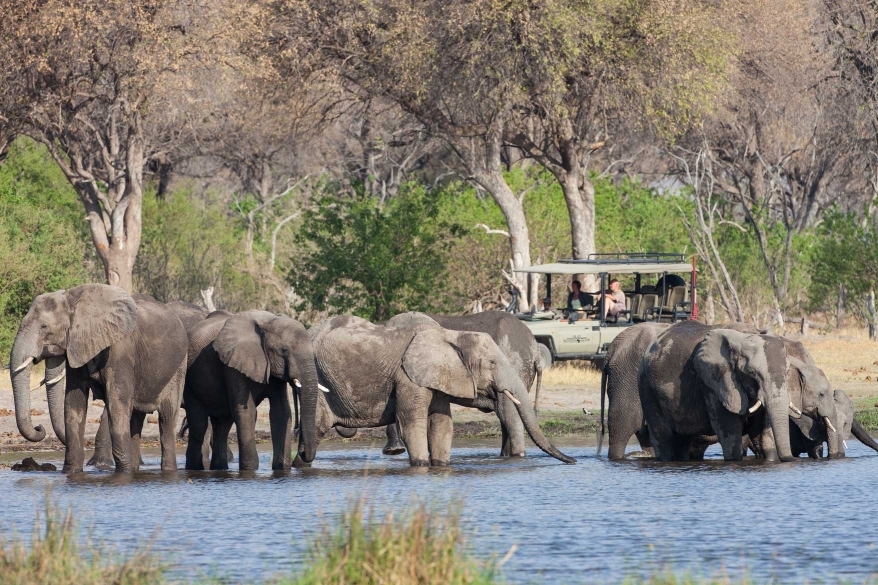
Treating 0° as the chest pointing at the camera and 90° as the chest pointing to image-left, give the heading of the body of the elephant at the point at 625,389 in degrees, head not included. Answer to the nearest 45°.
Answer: approximately 270°

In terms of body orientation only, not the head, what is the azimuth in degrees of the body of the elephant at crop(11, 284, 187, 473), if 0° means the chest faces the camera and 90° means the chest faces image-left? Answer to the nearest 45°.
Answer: approximately 45°

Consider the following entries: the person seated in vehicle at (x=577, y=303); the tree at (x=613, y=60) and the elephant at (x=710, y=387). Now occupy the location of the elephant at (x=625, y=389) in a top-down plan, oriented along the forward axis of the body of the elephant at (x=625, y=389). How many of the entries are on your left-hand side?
2

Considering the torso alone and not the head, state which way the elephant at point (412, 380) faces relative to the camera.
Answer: to the viewer's right

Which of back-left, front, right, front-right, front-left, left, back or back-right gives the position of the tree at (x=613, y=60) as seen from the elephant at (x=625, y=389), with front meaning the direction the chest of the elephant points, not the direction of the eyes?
left

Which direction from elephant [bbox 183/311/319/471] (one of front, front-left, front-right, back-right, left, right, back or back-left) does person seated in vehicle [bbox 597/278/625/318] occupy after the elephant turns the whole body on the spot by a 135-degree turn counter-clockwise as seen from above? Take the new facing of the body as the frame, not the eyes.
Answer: front-right

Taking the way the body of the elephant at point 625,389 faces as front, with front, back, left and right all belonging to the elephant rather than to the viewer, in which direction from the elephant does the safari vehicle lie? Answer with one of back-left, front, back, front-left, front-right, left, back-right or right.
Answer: left

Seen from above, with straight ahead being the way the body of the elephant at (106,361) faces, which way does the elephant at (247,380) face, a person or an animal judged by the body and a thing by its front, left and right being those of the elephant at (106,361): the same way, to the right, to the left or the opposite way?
to the left
